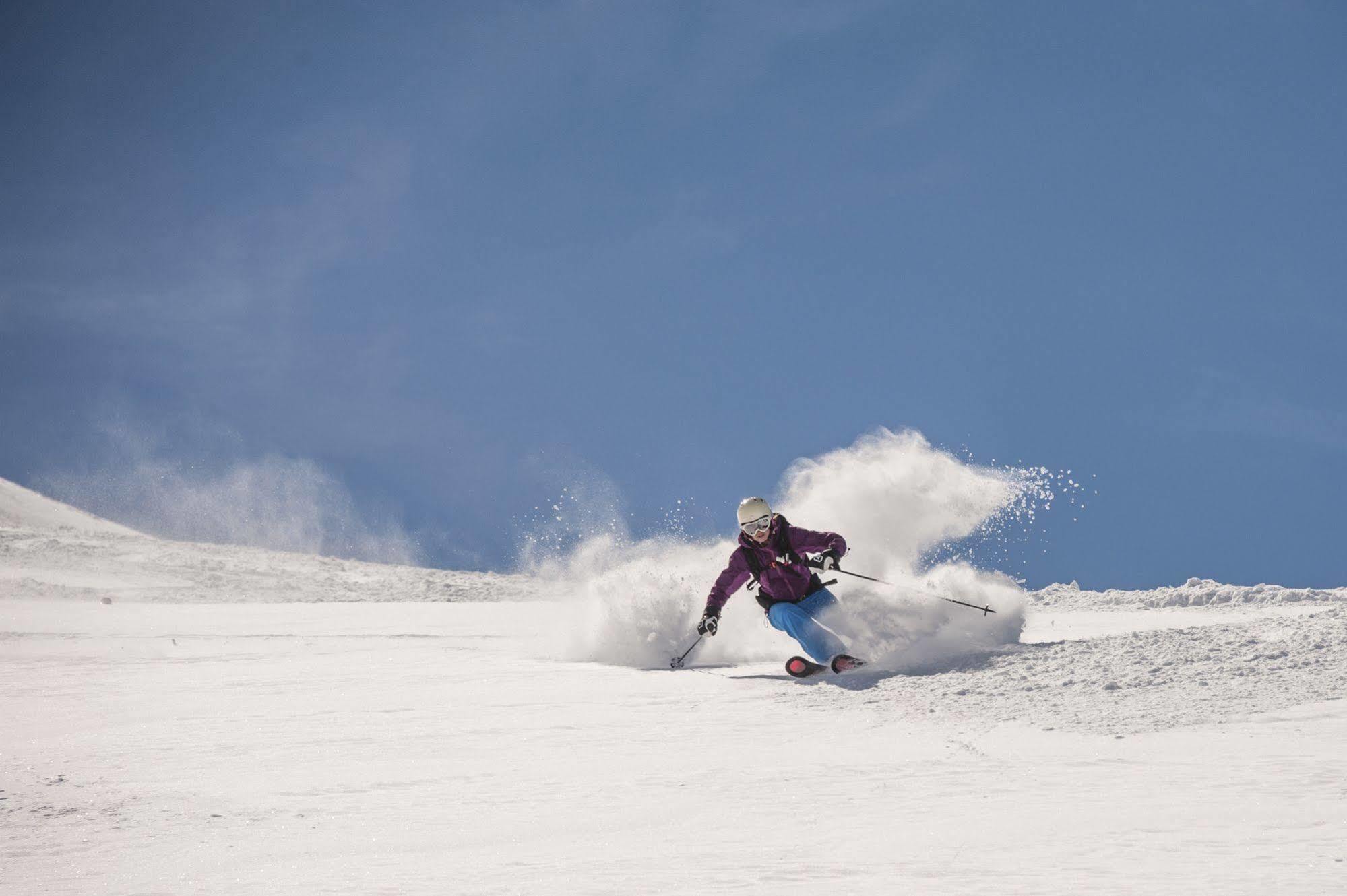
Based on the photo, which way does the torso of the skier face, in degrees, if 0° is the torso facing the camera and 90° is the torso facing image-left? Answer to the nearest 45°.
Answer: approximately 0°
